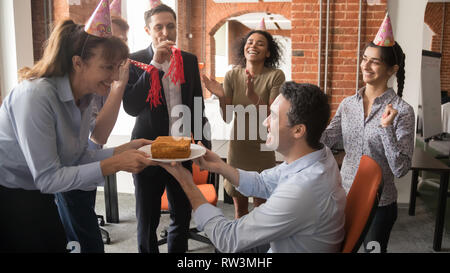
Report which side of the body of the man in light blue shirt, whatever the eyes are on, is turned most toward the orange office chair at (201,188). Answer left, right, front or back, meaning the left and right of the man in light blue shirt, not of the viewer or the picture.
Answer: right

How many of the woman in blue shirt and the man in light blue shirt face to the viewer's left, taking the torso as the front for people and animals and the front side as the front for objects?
1

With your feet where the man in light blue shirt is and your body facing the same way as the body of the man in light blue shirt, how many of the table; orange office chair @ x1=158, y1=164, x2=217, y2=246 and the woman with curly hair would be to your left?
0

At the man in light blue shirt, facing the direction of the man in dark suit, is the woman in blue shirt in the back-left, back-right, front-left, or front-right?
front-left

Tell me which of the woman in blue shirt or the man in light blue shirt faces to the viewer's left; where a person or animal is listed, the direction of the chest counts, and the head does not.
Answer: the man in light blue shirt

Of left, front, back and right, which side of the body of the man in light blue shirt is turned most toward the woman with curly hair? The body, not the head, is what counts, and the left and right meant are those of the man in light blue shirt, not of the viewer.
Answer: right

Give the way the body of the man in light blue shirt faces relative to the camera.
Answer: to the viewer's left

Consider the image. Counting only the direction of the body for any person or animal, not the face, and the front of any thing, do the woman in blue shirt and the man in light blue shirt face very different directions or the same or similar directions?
very different directions

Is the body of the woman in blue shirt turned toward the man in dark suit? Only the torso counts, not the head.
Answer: no

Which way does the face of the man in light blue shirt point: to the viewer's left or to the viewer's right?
to the viewer's left

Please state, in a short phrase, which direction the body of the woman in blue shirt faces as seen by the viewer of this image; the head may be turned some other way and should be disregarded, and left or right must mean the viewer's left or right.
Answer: facing to the right of the viewer
